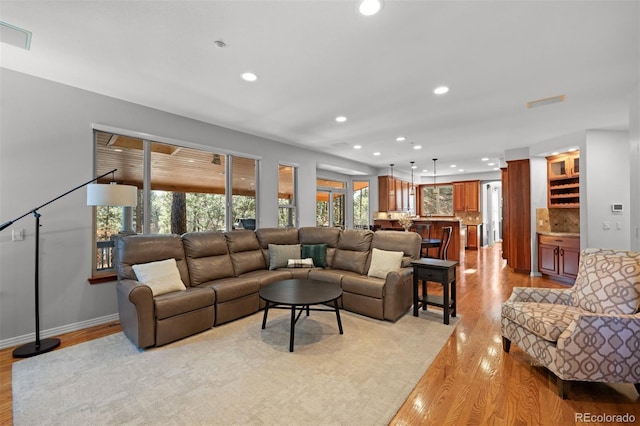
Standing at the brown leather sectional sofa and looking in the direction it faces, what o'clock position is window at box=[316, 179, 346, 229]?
The window is roughly at 7 o'clock from the brown leather sectional sofa.

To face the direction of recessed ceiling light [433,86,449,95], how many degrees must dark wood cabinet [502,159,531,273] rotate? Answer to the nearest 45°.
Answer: approximately 90° to its left

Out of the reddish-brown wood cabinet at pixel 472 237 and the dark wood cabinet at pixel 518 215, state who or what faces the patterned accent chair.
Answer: the reddish-brown wood cabinet at pixel 472 237

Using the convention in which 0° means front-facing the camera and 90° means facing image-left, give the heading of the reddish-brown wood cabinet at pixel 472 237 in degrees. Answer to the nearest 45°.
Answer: approximately 0°

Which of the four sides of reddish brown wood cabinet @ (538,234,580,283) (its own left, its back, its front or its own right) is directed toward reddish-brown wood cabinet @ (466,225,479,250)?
right

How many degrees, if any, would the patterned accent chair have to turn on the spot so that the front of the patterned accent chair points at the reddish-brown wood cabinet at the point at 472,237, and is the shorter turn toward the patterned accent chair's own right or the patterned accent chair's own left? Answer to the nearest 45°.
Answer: approximately 135° to the patterned accent chair's own right

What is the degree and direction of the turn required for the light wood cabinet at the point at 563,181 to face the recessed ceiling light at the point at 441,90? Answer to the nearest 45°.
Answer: approximately 45° to its left

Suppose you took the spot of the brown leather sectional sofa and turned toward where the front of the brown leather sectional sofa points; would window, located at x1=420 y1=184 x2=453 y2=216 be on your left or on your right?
on your left

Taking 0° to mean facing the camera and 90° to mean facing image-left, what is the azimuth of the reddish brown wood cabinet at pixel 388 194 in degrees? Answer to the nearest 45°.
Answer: approximately 315°

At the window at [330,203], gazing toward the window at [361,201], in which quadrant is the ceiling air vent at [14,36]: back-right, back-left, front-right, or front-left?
back-right

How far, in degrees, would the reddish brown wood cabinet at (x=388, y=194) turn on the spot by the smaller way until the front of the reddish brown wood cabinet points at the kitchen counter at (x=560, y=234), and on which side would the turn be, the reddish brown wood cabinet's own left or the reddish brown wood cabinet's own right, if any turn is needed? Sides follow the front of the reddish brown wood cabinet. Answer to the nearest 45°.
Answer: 0° — it already faces it
